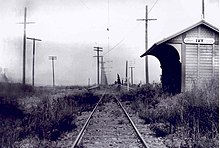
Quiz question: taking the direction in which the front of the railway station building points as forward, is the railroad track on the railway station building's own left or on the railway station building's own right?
on the railway station building's own left

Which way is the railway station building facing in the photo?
to the viewer's left
